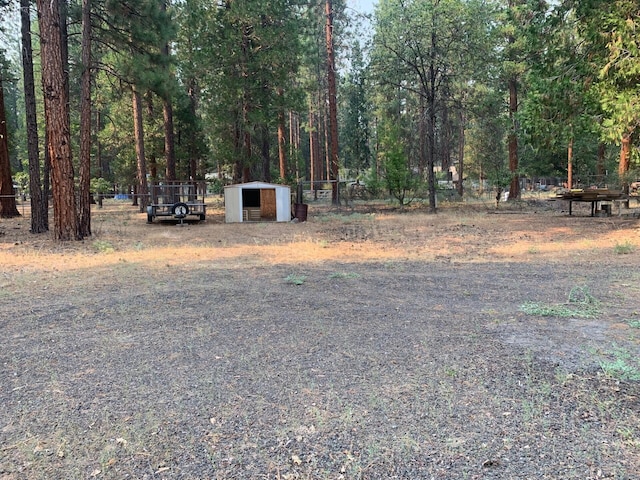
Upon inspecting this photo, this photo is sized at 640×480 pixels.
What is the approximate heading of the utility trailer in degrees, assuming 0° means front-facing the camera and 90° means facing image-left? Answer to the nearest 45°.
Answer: approximately 0°

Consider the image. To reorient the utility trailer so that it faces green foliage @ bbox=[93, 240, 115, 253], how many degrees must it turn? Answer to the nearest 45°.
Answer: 0° — it already faces it

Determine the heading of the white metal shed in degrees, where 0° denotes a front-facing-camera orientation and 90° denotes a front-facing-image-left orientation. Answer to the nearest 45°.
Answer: approximately 0°

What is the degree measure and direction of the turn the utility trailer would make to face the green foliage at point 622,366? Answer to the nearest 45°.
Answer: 0° — it already faces it

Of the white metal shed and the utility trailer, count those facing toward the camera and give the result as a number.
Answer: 2

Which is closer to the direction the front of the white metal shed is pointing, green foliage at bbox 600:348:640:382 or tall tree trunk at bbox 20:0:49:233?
the green foliage
